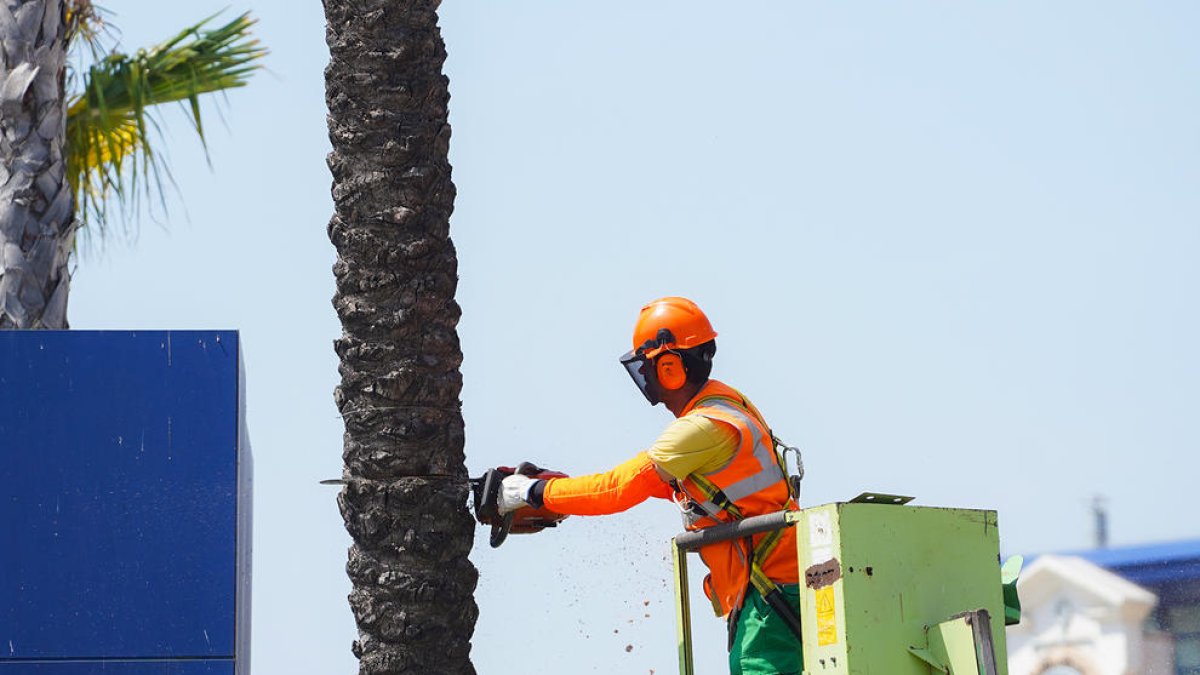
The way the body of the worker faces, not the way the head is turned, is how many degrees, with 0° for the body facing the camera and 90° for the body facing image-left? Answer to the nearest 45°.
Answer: approximately 90°

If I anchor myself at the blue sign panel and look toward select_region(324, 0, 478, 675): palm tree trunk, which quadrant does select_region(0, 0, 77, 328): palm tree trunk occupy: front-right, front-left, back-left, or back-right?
back-left

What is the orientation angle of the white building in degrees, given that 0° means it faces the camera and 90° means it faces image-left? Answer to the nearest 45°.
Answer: approximately 45°

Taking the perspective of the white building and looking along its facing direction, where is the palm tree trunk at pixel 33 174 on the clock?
The palm tree trunk is roughly at 12 o'clock from the white building.

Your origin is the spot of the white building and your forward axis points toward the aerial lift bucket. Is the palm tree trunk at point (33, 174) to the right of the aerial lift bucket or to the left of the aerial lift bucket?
right

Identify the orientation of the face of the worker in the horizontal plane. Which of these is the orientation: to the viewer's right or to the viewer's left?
to the viewer's left
